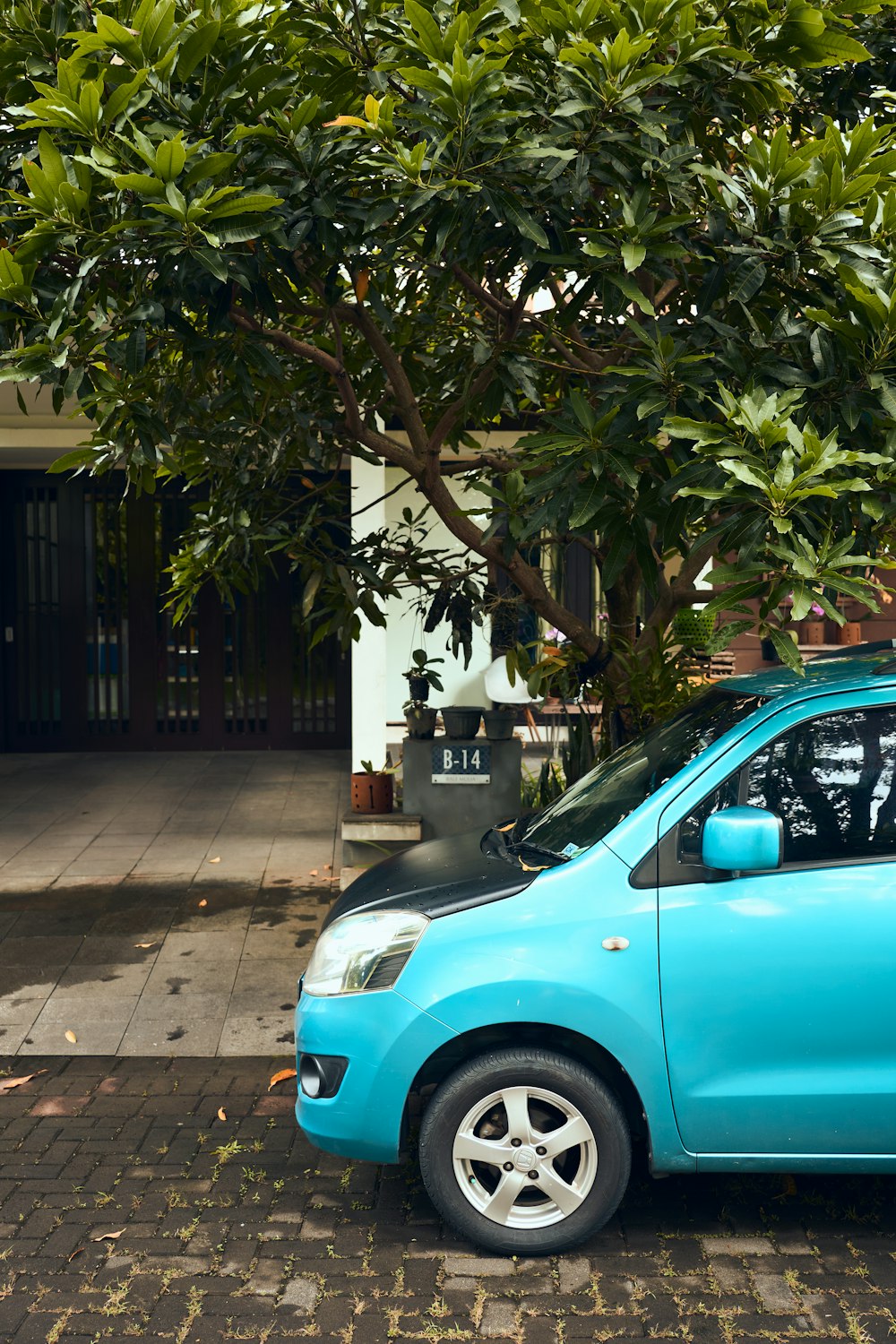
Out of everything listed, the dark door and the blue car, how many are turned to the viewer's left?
1

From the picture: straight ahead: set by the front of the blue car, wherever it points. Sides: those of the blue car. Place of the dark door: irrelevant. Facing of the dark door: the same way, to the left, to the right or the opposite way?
to the left

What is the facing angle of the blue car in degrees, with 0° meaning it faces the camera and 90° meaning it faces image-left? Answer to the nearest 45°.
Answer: approximately 90°

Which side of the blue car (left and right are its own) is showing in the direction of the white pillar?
right

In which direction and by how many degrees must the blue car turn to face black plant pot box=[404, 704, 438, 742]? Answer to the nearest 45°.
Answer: approximately 90° to its right

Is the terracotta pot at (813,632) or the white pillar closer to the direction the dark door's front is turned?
the white pillar

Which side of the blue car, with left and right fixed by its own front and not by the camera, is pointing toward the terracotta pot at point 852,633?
right

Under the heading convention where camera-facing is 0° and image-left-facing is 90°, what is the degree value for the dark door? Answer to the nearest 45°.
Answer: approximately 0°

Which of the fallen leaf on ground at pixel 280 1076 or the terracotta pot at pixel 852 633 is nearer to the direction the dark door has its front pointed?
the fallen leaf on ground
